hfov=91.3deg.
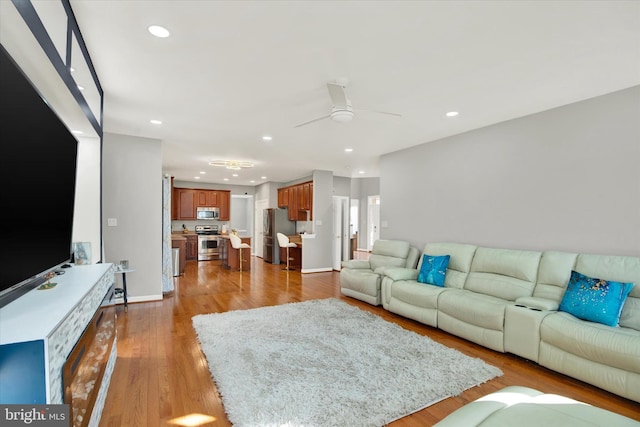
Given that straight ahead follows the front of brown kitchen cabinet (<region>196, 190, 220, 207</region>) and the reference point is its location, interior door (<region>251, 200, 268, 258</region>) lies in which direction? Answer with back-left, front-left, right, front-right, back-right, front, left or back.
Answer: left

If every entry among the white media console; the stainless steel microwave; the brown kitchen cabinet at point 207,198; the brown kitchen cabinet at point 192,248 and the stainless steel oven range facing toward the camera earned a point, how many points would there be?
4

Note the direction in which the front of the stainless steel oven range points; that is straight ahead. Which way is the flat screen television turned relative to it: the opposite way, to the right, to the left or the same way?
to the left

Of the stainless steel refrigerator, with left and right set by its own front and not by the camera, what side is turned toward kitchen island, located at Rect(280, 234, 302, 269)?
left

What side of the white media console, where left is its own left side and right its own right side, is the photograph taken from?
right

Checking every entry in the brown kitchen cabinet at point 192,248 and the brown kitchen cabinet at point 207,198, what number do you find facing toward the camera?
2

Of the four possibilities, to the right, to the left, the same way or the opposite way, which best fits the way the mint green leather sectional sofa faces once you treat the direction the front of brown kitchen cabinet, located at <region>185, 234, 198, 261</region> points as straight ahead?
to the right

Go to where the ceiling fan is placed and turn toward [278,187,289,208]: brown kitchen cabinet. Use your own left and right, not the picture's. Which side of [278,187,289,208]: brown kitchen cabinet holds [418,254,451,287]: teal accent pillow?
right

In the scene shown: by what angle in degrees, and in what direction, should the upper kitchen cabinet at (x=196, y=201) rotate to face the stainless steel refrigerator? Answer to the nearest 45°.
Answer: approximately 45° to its left
